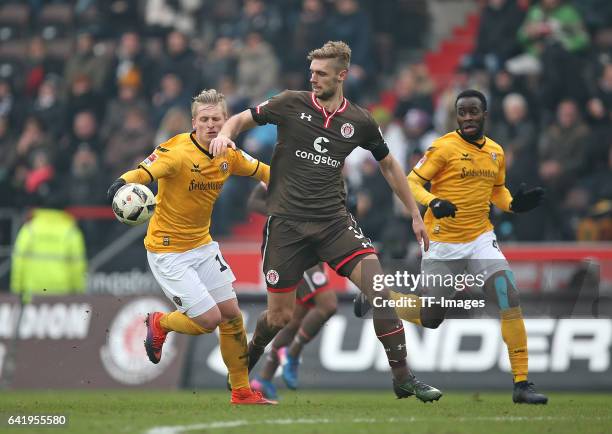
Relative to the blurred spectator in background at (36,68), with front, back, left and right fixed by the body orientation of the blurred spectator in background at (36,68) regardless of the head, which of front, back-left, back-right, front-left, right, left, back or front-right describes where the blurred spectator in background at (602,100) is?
front-left

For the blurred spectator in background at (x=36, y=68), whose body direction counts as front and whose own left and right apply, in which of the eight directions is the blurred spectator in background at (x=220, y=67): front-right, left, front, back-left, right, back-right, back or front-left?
front-left

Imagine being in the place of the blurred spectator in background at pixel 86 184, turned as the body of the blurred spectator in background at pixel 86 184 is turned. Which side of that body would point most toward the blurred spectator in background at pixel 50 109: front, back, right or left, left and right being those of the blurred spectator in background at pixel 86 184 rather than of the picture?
back

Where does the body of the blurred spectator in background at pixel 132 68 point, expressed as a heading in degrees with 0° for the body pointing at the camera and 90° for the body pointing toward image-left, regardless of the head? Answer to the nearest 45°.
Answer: approximately 0°

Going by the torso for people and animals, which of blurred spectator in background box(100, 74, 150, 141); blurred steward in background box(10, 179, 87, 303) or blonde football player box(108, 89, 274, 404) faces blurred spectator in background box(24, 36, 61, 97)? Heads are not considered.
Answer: blurred steward in background box(10, 179, 87, 303)

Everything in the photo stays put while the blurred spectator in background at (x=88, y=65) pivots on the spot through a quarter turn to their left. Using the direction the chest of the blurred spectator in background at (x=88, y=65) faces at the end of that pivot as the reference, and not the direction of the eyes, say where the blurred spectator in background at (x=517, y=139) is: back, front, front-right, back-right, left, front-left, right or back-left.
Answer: front-right

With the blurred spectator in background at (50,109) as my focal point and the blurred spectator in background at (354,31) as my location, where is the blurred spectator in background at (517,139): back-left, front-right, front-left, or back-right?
back-left

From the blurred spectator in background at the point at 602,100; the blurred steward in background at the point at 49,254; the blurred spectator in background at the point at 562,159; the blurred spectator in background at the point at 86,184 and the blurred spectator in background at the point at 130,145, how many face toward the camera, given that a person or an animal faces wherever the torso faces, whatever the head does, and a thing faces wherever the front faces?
4

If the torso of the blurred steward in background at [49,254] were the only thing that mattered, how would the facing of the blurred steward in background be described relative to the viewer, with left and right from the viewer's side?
facing away from the viewer

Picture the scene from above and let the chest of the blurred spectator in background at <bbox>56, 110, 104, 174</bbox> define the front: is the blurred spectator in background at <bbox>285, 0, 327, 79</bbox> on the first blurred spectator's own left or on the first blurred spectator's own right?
on the first blurred spectator's own left

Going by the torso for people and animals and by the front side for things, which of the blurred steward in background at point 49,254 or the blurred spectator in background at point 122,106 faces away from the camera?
the blurred steward in background at point 49,254
